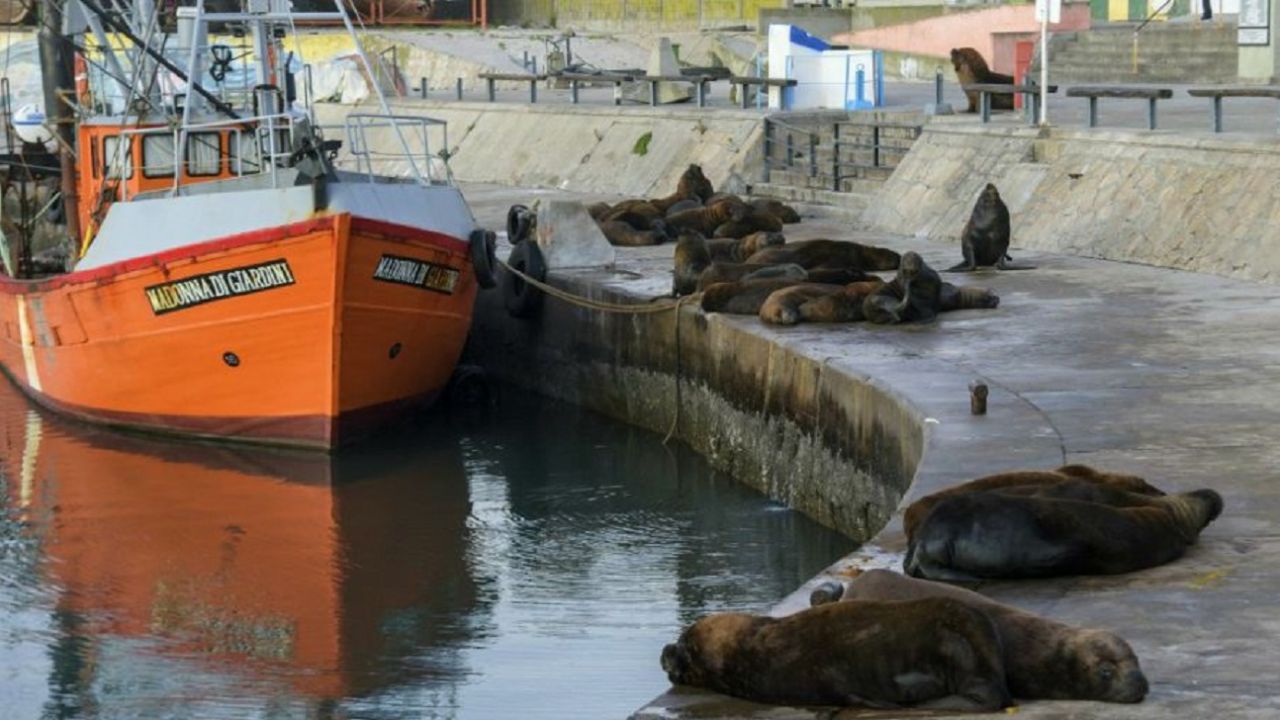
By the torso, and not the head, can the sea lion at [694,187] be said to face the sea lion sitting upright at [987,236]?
no

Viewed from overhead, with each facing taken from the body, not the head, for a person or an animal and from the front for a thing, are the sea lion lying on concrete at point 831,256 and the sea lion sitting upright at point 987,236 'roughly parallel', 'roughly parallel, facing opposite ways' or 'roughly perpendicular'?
roughly perpendicular

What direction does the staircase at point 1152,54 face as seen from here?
toward the camera

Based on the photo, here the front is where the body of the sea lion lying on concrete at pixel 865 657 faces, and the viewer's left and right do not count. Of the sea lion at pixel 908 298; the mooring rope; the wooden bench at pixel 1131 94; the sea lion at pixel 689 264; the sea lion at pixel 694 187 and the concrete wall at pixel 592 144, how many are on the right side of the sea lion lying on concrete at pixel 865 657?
6

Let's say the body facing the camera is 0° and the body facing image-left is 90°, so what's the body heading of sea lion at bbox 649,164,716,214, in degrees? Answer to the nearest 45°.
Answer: approximately 270°

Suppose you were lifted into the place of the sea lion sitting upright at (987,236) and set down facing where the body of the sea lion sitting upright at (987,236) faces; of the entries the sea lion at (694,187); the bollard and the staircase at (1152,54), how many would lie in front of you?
1

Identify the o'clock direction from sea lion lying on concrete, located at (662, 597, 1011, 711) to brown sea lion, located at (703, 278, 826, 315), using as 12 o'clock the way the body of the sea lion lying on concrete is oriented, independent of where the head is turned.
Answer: The brown sea lion is roughly at 3 o'clock from the sea lion lying on concrete.

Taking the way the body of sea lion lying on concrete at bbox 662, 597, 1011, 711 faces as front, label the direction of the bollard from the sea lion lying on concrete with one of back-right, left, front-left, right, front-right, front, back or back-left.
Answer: right

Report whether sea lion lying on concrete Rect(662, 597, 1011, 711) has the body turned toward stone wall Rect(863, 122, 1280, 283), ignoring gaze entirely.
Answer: no

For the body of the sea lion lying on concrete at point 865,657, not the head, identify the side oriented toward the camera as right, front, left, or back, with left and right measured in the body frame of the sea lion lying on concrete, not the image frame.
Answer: left

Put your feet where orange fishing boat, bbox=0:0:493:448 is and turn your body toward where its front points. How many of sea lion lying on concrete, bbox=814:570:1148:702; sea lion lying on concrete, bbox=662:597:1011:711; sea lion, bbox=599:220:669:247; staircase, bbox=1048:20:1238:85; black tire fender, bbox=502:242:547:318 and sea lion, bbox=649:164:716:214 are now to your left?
4

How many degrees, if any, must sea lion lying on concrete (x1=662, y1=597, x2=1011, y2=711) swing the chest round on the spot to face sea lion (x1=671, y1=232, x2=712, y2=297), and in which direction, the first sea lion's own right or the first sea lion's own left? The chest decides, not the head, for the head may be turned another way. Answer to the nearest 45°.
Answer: approximately 90° to the first sea lion's own right
